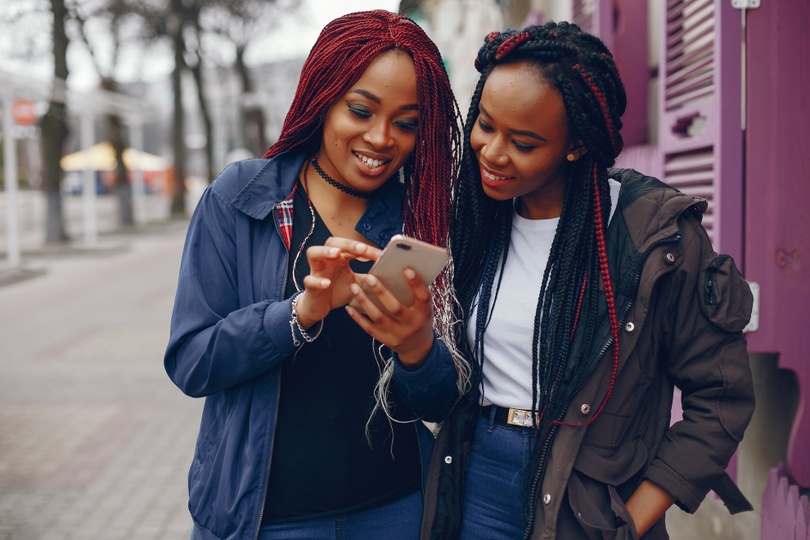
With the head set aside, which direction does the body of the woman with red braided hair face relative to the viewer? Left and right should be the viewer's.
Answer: facing the viewer and to the right of the viewer

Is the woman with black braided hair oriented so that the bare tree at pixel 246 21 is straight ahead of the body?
no

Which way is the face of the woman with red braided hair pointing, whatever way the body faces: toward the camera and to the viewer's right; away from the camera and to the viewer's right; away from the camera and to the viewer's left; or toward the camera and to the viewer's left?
toward the camera and to the viewer's right

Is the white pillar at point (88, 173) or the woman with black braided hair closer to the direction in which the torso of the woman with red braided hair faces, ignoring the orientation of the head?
the woman with black braided hair

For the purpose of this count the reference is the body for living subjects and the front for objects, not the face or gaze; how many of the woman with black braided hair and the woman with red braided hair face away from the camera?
0

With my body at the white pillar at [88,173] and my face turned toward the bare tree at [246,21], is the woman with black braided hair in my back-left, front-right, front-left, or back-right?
back-right

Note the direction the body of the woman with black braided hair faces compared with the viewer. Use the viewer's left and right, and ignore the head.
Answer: facing the viewer and to the left of the viewer

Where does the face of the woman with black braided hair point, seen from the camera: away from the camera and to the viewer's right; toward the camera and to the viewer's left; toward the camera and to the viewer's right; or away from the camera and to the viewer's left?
toward the camera and to the viewer's left

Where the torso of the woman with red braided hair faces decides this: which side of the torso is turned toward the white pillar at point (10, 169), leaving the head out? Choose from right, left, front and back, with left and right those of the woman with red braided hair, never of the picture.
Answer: back

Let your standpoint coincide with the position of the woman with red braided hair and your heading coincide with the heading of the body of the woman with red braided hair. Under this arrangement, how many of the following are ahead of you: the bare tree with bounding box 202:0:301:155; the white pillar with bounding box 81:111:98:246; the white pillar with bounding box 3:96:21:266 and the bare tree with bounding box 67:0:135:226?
0

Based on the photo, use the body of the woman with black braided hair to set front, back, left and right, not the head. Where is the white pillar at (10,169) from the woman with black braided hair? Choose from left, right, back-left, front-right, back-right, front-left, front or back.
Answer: right

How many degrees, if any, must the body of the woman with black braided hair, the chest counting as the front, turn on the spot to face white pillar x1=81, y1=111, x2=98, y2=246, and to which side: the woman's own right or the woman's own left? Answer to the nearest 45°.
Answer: approximately 90° to the woman's own right

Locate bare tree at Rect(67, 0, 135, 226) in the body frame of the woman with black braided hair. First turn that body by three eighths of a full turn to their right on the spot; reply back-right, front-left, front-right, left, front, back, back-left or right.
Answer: front-left

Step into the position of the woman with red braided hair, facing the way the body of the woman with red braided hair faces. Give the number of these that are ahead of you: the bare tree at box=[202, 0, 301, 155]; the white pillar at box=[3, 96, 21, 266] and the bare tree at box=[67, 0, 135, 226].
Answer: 0

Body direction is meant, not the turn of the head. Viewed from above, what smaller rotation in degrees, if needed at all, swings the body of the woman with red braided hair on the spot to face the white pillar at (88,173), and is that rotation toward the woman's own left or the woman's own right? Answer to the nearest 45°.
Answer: approximately 135° to the woman's own left
